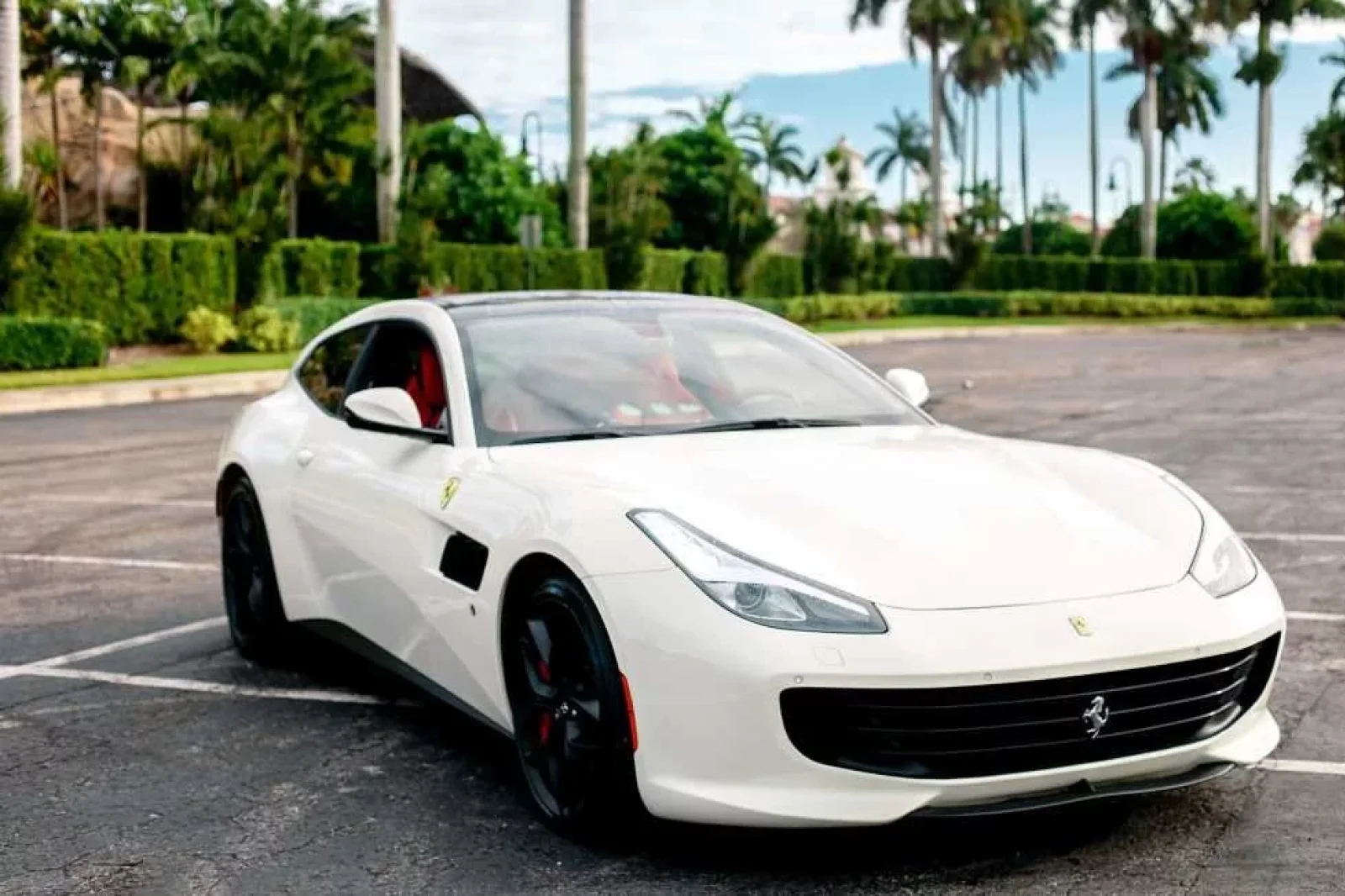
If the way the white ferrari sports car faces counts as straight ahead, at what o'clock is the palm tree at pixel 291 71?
The palm tree is roughly at 7 o'clock from the white ferrari sports car.

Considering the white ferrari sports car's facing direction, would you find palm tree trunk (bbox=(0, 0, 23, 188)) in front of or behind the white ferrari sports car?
behind

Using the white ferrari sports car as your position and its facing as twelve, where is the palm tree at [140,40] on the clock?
The palm tree is roughly at 7 o'clock from the white ferrari sports car.

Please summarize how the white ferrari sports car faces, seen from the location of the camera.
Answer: facing the viewer and to the right of the viewer

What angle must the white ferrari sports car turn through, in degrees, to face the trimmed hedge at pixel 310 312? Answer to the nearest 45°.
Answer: approximately 135° to its left

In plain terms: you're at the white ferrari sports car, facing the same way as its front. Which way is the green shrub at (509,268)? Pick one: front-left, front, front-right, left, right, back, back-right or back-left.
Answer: back-left

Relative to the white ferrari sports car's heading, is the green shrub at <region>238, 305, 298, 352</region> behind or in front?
behind

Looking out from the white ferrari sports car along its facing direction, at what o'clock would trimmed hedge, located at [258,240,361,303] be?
The trimmed hedge is roughly at 7 o'clock from the white ferrari sports car.
